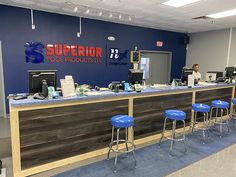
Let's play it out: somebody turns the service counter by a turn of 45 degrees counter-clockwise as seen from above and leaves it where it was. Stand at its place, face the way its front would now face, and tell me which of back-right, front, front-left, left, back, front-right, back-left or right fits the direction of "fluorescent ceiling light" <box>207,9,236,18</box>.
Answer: front-left

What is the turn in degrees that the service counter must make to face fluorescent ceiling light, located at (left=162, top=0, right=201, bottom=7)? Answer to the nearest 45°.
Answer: approximately 90° to its left

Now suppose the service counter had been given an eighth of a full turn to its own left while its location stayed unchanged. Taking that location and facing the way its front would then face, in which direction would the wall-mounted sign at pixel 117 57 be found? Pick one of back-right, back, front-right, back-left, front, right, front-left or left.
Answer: left

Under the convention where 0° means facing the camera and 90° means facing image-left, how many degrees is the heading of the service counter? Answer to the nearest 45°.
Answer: approximately 315°
